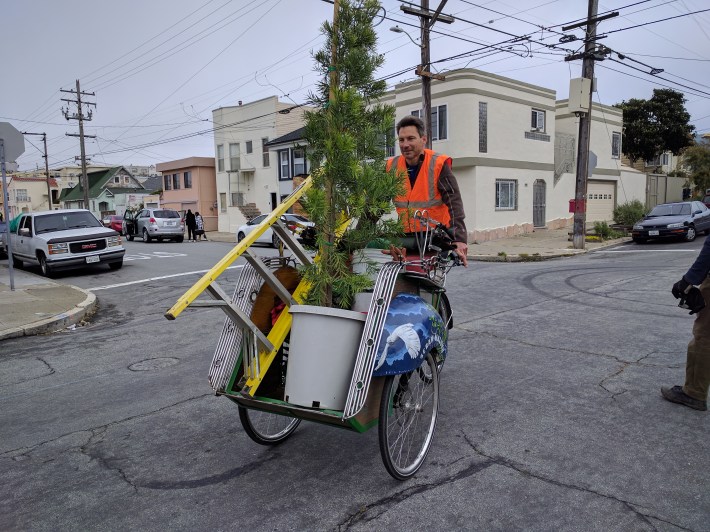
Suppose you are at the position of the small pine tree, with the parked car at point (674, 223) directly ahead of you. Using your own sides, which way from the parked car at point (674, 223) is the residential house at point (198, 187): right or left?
left

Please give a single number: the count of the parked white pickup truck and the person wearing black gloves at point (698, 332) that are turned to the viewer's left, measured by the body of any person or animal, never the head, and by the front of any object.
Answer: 1

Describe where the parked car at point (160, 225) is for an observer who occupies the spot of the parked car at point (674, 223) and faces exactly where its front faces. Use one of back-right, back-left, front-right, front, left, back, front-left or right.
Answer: front-right

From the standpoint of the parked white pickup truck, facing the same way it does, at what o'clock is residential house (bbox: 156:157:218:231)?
The residential house is roughly at 8 o'clock from the parked white pickup truck.

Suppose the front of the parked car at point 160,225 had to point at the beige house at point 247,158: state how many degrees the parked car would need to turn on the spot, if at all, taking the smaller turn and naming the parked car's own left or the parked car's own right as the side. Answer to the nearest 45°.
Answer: approximately 90° to the parked car's own right

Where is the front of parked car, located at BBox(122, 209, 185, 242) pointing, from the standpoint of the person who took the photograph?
facing away from the viewer and to the left of the viewer

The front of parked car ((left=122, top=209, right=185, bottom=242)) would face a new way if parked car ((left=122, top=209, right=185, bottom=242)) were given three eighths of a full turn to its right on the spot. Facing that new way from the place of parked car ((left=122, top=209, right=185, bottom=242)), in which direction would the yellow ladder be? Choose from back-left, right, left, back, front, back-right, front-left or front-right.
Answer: right

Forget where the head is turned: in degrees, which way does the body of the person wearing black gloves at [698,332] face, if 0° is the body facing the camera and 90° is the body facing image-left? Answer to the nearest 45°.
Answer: approximately 90°

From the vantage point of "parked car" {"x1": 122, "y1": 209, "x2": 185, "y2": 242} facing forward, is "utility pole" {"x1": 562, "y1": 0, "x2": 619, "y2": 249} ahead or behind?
behind

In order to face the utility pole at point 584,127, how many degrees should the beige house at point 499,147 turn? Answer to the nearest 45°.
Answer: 0° — it already faces it

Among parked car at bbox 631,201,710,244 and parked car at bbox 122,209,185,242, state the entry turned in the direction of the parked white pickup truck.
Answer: parked car at bbox 631,201,710,244

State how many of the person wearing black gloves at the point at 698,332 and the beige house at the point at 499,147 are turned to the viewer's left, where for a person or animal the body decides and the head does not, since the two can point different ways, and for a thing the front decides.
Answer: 1

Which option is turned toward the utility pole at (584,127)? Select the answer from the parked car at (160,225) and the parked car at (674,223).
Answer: the parked car at (674,223)

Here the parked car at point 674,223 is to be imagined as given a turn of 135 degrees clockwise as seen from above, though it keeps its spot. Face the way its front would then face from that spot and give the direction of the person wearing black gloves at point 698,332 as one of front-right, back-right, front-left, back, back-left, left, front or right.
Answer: back
